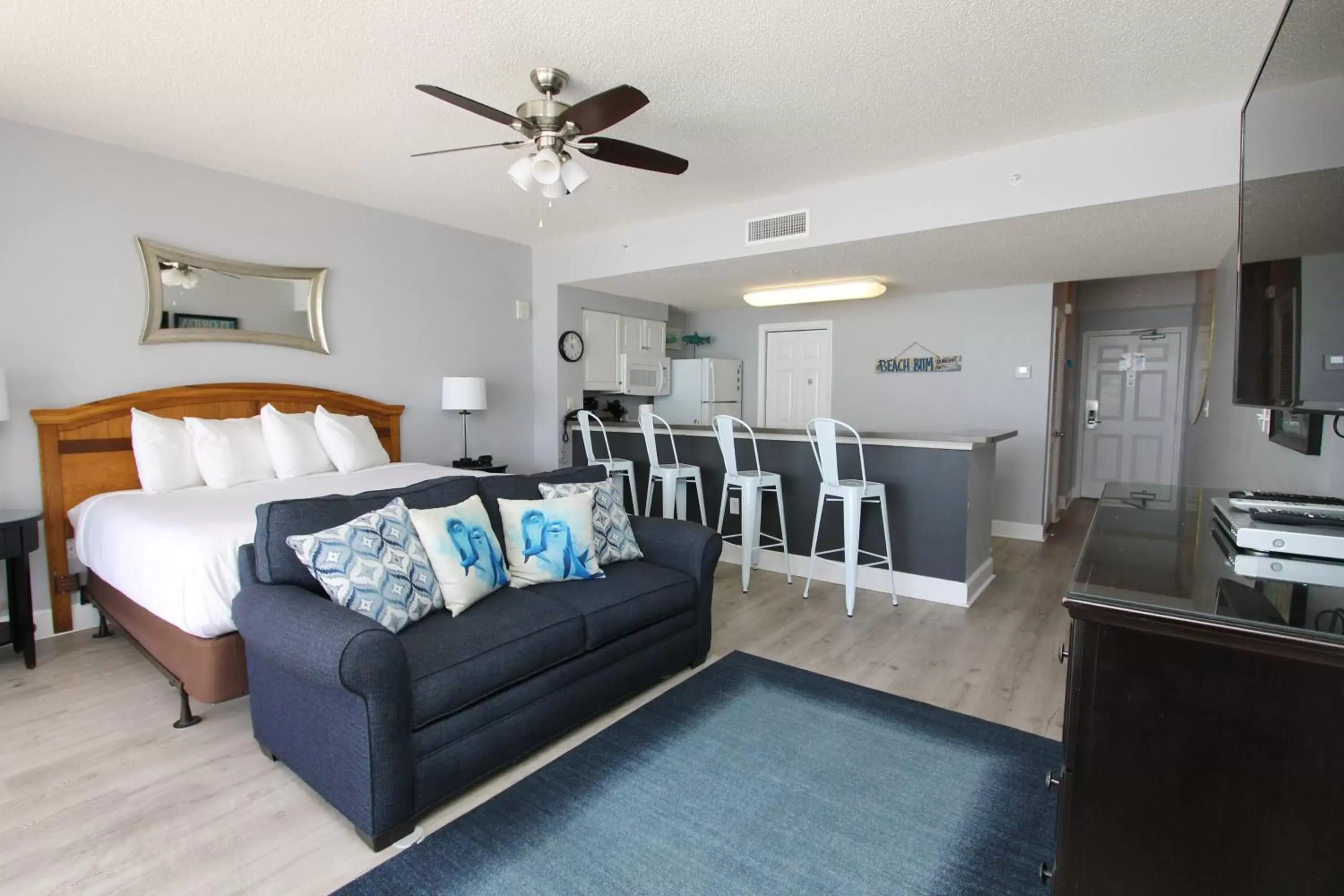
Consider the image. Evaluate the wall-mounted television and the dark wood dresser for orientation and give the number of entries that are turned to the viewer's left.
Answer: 2

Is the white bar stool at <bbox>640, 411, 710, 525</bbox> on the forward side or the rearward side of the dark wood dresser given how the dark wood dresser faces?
on the forward side

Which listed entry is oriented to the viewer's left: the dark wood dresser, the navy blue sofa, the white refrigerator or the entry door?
the dark wood dresser

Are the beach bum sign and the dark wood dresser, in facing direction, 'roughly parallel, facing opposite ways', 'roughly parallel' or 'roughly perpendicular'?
roughly perpendicular

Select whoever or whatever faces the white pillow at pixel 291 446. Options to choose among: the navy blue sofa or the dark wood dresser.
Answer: the dark wood dresser

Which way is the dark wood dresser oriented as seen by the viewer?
to the viewer's left

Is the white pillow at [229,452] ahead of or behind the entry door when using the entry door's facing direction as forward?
ahead

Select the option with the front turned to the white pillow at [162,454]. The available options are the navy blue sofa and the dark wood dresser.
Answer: the dark wood dresser

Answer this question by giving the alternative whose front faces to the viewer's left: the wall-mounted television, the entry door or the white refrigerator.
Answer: the wall-mounted television

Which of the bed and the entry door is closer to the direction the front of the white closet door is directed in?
the bed

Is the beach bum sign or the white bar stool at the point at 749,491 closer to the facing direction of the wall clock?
the white bar stool

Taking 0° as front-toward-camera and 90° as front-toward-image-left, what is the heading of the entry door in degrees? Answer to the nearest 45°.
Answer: approximately 0°

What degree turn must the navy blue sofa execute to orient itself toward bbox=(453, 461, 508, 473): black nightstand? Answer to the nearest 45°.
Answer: approximately 135° to its left

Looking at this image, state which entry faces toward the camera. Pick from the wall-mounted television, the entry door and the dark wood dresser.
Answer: the entry door

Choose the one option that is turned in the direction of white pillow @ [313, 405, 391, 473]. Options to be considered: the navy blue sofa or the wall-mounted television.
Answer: the wall-mounted television
